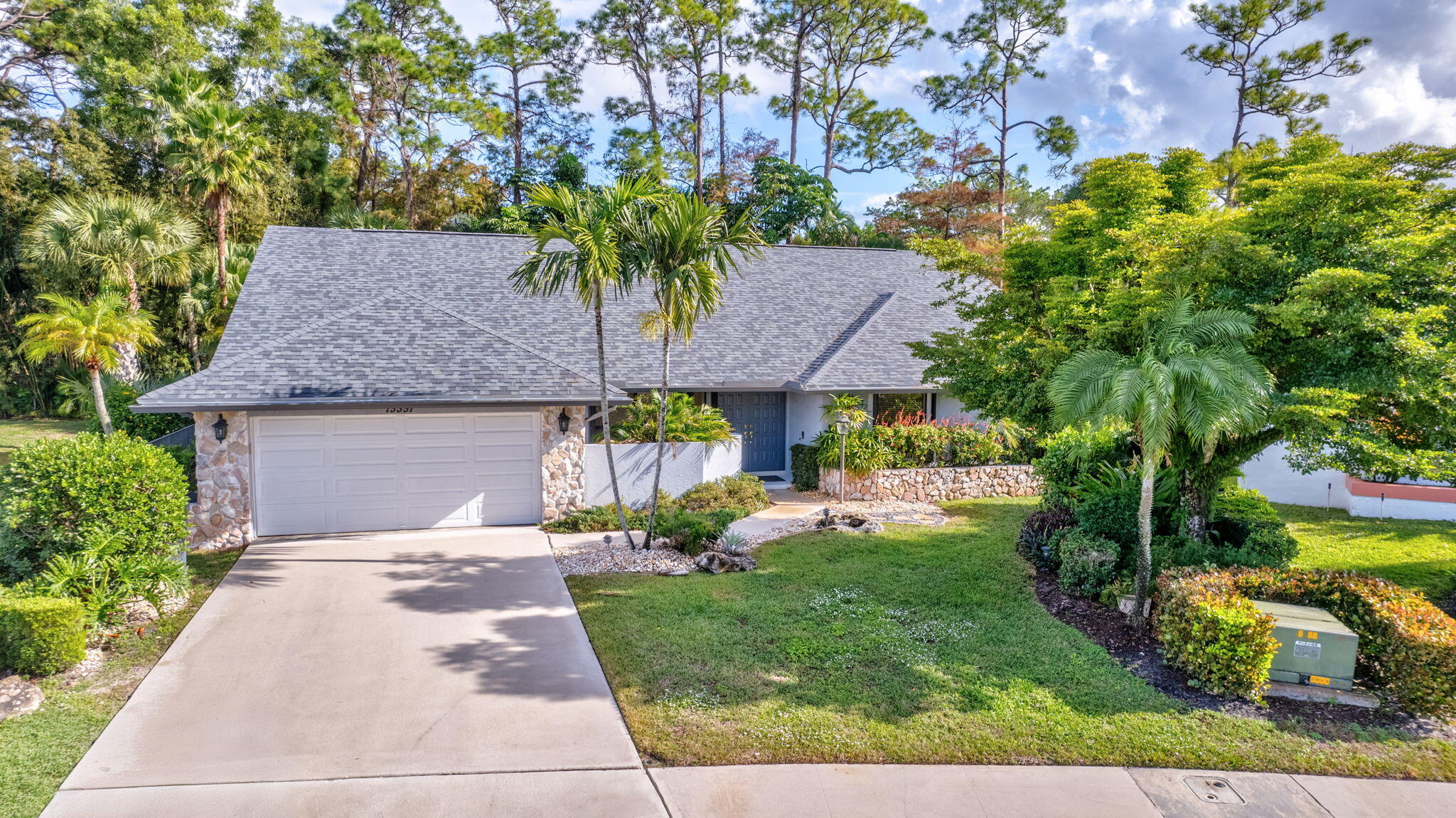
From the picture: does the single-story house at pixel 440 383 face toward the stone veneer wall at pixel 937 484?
no

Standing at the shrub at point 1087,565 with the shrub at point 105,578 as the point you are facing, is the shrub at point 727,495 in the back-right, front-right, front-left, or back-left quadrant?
front-right

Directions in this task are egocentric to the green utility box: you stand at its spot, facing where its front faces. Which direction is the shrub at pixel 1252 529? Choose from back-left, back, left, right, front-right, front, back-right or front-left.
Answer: back

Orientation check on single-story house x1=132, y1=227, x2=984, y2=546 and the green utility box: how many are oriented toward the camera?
2

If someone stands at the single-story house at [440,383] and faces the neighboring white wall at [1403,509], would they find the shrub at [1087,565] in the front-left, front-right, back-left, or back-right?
front-right

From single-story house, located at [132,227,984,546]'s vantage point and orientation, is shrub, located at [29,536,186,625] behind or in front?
in front

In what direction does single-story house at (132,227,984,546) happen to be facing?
toward the camera

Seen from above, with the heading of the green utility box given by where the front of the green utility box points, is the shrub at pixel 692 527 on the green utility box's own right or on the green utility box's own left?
on the green utility box's own right

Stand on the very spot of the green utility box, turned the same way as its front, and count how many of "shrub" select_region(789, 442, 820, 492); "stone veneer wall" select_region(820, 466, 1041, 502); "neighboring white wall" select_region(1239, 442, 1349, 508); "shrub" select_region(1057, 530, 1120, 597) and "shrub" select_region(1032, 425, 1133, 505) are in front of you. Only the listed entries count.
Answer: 0

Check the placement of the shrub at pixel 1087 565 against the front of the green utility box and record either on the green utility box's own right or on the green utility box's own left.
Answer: on the green utility box's own right

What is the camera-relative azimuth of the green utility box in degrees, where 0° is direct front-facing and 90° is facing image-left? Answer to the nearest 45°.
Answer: approximately 0°

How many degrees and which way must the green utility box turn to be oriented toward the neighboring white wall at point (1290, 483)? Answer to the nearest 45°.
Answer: approximately 180°

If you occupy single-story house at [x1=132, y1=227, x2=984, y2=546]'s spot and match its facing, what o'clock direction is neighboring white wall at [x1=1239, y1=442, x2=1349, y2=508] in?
The neighboring white wall is roughly at 9 o'clock from the single-story house.

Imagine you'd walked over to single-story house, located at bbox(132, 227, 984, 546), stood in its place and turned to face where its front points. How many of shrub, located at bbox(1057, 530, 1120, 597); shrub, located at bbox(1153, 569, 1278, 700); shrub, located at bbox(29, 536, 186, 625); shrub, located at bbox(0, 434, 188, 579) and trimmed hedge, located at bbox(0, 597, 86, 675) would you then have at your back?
0

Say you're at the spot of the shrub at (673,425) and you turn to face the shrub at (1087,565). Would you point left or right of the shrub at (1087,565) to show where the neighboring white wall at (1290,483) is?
left

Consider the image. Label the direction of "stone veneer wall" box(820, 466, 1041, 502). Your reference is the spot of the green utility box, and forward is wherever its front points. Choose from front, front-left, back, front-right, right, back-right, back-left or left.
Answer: back-right

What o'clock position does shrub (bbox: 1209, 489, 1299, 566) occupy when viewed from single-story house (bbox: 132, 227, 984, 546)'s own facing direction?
The shrub is roughly at 10 o'clock from the single-story house.

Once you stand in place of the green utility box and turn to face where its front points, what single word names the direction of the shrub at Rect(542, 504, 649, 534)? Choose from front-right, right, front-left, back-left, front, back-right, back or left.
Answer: right
